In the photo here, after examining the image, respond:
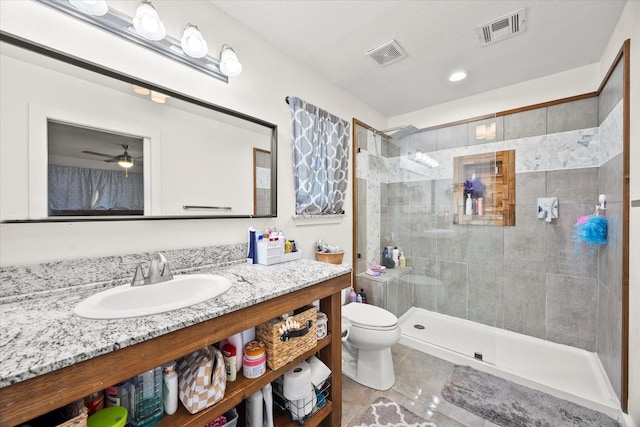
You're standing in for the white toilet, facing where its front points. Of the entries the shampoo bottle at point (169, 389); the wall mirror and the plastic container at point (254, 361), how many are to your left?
0

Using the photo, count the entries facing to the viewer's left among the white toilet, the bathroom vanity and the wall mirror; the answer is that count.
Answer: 0

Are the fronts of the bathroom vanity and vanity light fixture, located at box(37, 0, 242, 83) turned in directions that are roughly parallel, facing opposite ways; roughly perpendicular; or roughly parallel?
roughly parallel

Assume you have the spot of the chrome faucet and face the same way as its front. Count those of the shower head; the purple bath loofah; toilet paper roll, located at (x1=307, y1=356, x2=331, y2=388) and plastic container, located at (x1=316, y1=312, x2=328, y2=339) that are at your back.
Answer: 0

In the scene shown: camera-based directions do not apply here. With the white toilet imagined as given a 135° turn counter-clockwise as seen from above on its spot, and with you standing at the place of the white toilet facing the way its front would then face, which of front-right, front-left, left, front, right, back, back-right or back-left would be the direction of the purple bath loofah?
front-right

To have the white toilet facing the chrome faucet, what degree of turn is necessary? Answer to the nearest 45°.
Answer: approximately 90° to its right

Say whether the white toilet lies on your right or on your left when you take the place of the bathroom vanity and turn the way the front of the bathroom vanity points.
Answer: on your left

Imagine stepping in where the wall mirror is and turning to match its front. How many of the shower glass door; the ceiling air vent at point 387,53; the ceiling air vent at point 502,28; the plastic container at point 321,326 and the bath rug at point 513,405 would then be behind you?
0

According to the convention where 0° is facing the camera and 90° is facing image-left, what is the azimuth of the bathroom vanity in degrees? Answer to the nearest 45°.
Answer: approximately 315°

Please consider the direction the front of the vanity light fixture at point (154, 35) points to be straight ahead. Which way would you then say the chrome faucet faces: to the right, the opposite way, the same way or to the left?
the same way

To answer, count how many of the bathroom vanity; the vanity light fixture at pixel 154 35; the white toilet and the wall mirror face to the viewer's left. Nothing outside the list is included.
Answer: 0

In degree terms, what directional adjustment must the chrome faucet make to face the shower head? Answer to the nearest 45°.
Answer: approximately 45° to its left

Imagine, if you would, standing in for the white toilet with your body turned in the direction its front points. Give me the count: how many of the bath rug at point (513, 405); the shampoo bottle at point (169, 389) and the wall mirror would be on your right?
2

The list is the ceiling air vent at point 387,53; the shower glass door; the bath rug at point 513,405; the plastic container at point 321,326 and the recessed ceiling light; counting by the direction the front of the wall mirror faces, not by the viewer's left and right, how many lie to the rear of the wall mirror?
0
